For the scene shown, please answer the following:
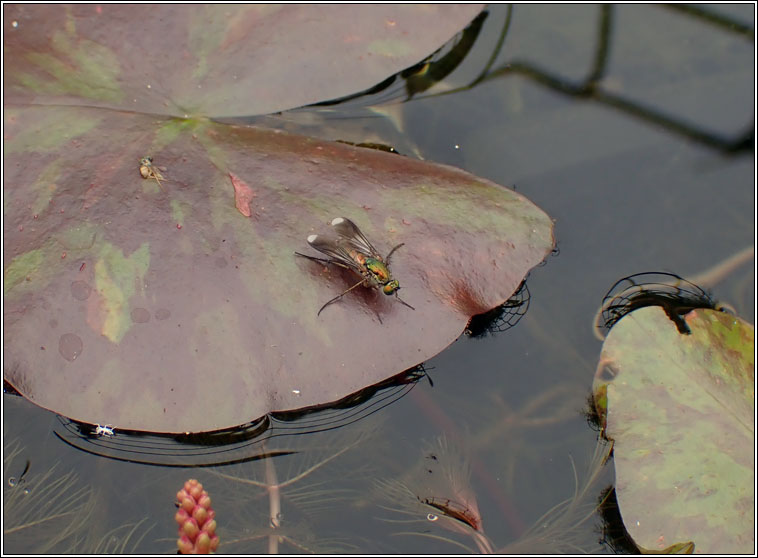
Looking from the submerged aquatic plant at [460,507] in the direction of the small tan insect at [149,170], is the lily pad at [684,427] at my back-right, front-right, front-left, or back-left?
back-right

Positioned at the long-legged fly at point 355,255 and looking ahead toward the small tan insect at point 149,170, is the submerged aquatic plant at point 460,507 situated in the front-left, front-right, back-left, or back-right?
back-left

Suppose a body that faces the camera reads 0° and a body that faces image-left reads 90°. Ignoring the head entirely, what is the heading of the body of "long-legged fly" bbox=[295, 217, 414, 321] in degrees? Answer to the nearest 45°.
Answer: approximately 315°

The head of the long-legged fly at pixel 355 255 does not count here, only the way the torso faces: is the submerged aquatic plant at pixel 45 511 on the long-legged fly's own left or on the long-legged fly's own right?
on the long-legged fly's own right

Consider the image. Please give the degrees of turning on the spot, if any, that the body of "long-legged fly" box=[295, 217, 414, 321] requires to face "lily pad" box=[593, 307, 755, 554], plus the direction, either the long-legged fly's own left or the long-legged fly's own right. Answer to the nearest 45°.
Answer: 0° — it already faces it

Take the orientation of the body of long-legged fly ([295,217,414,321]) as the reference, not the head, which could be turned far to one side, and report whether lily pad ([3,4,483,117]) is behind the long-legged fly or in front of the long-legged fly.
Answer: behind

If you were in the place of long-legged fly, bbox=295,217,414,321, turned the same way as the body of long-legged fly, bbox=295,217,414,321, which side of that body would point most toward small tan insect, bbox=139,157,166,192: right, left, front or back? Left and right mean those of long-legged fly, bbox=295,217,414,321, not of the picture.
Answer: back
